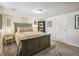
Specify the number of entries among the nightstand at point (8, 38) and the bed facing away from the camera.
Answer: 0

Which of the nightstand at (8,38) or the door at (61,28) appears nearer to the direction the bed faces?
the door

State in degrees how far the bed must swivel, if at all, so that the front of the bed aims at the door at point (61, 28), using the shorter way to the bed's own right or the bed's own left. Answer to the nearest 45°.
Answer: approximately 45° to the bed's own left

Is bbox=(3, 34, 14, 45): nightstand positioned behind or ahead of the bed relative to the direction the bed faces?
behind

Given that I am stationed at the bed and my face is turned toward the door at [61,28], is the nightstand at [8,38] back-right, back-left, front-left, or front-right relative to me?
back-left

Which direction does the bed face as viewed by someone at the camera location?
facing the viewer and to the right of the viewer

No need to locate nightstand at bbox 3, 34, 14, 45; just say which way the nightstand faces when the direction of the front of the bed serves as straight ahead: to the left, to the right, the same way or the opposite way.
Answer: the same way
